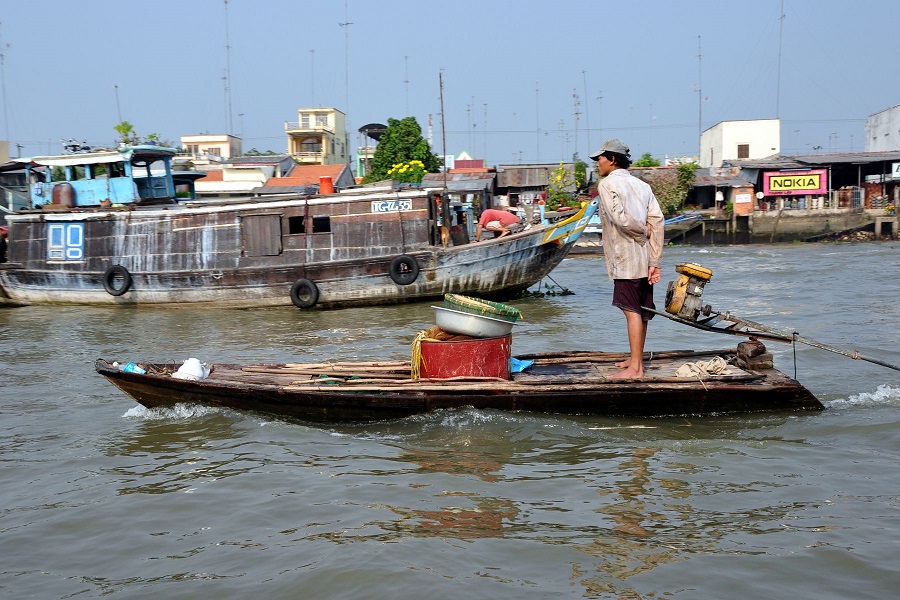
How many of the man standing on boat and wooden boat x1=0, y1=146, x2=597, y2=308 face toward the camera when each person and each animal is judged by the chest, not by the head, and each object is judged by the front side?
0

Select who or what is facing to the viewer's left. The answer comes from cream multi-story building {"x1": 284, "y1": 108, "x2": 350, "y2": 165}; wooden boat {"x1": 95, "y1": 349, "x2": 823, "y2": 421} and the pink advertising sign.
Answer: the wooden boat

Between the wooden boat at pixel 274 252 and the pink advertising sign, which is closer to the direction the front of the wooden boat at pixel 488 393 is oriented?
the wooden boat

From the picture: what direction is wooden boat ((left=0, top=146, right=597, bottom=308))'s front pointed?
to the viewer's right

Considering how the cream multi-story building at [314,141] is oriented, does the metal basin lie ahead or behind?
ahead

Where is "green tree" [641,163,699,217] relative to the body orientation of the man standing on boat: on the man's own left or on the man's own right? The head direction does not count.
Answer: on the man's own right

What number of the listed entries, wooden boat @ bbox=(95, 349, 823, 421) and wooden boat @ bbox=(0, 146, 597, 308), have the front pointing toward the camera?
0

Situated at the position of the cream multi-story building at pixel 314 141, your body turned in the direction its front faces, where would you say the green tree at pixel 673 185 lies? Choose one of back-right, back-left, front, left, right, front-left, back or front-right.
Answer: front-left

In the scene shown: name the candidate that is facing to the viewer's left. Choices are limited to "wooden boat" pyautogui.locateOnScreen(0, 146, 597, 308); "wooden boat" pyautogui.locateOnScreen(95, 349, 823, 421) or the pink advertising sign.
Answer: "wooden boat" pyautogui.locateOnScreen(95, 349, 823, 421)

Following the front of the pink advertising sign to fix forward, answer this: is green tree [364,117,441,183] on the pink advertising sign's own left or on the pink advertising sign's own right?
on the pink advertising sign's own right

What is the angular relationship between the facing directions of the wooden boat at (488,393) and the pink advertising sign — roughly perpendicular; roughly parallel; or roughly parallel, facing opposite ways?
roughly perpendicular

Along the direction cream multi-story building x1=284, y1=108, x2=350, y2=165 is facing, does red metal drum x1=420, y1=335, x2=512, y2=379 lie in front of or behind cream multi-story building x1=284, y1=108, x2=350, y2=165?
in front

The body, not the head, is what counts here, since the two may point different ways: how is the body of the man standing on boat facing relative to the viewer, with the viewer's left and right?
facing away from the viewer and to the left of the viewer

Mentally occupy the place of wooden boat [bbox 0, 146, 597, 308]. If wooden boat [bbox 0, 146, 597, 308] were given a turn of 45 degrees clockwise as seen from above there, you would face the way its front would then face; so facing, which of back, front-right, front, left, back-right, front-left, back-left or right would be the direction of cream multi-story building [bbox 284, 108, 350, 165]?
back-left
